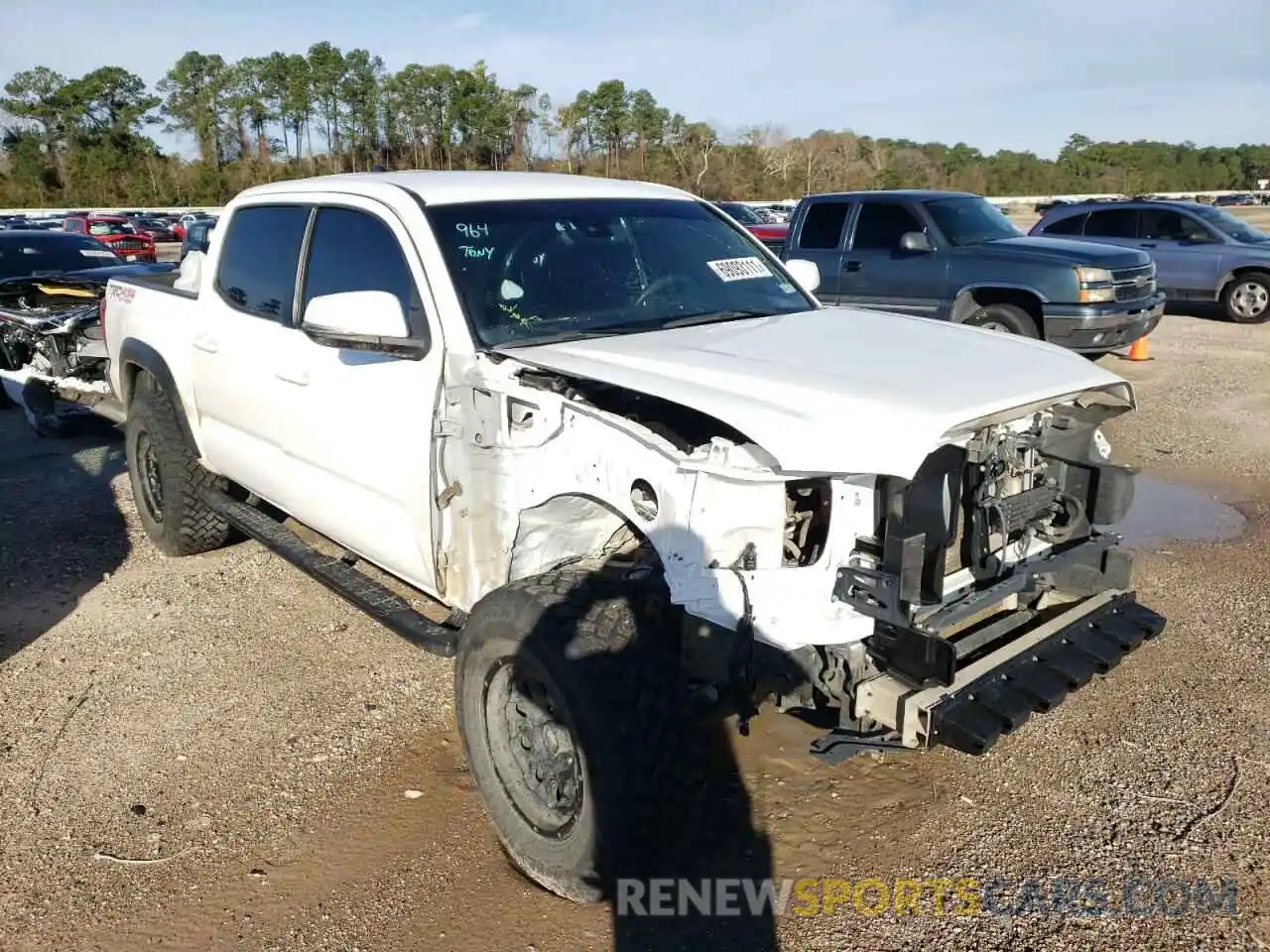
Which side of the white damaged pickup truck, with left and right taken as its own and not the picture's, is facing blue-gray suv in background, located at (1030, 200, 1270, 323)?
left

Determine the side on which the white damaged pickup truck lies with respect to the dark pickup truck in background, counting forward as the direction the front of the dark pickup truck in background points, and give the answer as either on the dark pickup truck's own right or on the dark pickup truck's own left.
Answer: on the dark pickup truck's own right

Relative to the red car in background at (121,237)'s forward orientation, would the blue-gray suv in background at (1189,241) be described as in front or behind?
in front

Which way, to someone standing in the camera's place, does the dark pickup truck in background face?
facing the viewer and to the right of the viewer

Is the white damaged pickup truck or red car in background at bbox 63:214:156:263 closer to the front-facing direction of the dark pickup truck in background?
the white damaged pickup truck

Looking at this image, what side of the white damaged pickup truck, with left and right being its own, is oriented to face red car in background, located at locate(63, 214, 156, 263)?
back

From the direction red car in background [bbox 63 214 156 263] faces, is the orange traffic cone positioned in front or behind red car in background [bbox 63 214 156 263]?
in front

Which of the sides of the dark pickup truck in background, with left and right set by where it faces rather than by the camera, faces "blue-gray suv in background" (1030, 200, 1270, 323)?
left

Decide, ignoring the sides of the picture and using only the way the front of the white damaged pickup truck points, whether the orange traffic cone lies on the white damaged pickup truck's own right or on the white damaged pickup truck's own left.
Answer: on the white damaged pickup truck's own left
